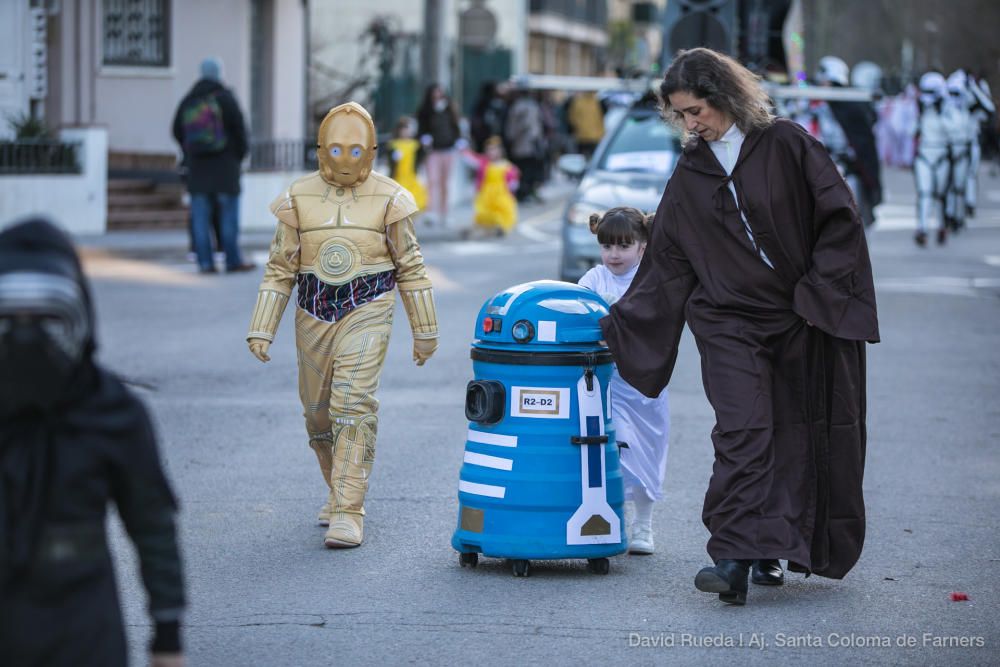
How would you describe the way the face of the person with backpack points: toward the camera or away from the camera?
away from the camera

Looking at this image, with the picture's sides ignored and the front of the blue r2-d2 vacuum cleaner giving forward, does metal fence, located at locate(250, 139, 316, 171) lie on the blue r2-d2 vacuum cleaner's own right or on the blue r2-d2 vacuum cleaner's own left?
on the blue r2-d2 vacuum cleaner's own right

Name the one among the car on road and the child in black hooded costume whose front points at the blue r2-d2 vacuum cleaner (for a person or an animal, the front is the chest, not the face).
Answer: the car on road

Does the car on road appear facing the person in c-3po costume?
yes

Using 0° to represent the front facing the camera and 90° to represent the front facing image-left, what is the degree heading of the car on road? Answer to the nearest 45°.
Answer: approximately 0°

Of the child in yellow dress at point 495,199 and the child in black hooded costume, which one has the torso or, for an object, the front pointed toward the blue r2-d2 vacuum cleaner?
the child in yellow dress

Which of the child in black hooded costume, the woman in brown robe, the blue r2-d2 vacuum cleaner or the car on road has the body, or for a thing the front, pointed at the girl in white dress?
the car on road

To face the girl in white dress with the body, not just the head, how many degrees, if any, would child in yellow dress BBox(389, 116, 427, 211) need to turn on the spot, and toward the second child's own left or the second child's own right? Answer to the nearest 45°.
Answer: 0° — they already face them

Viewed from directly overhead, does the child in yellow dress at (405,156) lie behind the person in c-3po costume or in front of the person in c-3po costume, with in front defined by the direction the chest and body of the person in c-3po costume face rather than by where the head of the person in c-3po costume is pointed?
behind
